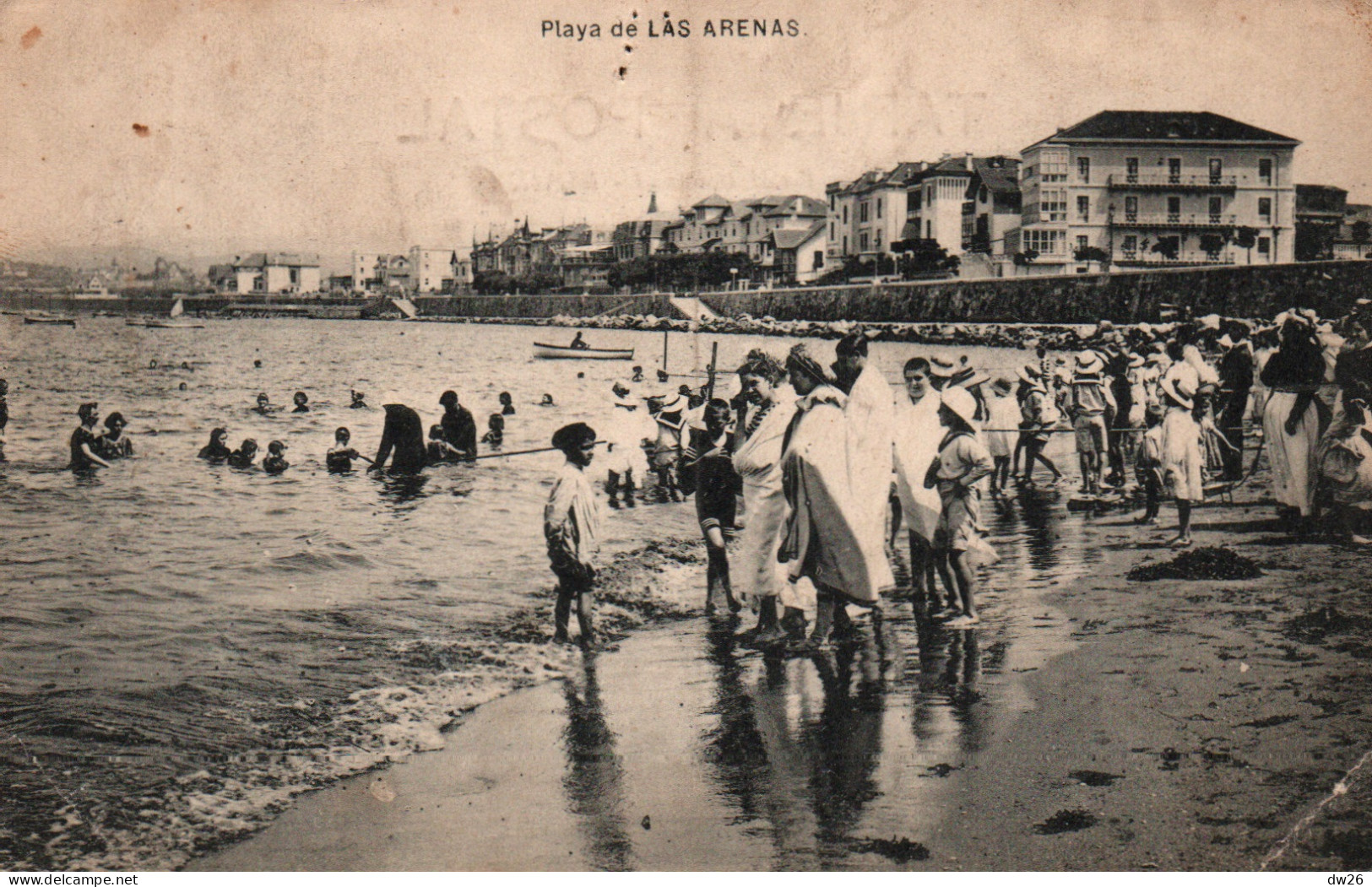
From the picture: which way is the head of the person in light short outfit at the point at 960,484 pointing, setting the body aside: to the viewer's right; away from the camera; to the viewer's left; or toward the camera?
to the viewer's left

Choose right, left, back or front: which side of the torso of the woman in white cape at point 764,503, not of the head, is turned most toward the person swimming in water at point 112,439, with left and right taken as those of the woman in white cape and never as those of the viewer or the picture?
right

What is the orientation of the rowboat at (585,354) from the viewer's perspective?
to the viewer's left

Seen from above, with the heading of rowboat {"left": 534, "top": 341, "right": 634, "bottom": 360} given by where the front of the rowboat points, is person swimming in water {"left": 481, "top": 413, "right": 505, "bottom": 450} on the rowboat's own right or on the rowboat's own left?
on the rowboat's own left

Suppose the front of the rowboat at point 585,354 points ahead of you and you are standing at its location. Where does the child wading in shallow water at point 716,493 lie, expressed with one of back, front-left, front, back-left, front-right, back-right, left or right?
left

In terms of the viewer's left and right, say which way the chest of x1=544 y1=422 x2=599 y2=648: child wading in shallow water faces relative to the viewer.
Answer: facing the viewer and to the right of the viewer
